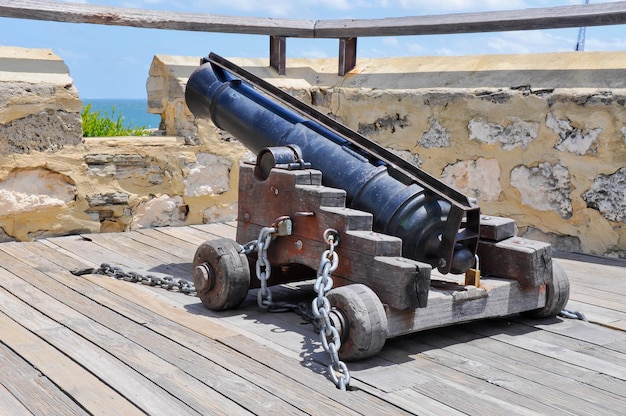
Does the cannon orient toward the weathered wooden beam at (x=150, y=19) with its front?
yes

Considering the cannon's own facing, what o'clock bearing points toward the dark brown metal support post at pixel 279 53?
The dark brown metal support post is roughly at 1 o'clock from the cannon.

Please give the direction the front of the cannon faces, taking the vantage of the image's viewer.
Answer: facing away from the viewer and to the left of the viewer

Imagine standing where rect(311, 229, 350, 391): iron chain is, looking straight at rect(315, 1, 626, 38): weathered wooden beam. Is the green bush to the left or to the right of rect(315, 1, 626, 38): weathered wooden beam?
left

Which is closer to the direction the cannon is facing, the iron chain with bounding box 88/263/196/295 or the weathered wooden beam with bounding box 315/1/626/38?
the iron chain

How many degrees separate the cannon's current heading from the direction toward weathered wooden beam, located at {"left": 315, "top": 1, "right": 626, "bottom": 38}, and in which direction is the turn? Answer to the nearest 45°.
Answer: approximately 45° to its right

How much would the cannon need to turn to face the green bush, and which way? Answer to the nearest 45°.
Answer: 0° — it already faces it
